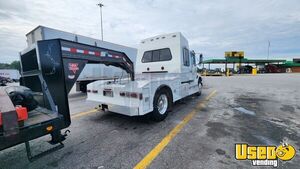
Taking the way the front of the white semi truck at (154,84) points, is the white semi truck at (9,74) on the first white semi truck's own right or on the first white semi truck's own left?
on the first white semi truck's own left

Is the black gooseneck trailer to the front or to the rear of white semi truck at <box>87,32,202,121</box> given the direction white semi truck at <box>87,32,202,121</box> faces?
to the rear

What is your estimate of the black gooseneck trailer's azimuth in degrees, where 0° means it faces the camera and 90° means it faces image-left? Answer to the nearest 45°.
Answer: approximately 225°

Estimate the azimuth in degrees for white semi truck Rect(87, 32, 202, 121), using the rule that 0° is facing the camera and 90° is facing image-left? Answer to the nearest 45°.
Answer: approximately 225°

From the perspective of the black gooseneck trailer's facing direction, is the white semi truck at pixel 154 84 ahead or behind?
ahead

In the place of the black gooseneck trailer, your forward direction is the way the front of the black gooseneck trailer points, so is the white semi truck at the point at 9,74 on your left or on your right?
on your left
